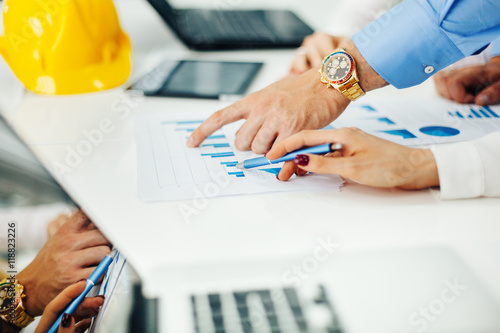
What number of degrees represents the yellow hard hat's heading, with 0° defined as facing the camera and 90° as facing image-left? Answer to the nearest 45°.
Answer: approximately 315°

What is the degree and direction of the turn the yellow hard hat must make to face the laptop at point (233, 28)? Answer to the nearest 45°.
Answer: approximately 90° to its left
